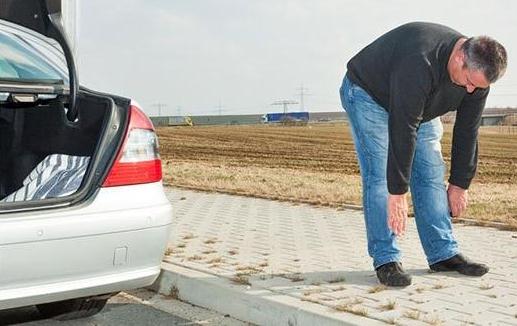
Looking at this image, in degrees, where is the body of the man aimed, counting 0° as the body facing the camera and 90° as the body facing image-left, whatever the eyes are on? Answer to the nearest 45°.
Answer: approximately 315°
